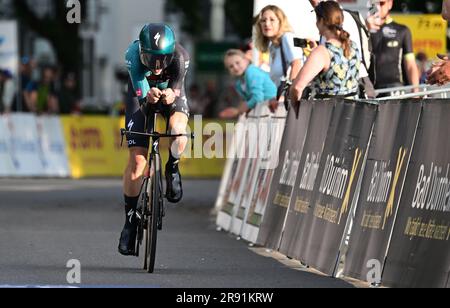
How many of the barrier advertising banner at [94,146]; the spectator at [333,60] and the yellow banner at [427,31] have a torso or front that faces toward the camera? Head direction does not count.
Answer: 2

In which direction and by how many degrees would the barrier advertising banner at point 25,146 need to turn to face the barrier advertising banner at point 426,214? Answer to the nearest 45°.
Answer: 0° — it already faces it

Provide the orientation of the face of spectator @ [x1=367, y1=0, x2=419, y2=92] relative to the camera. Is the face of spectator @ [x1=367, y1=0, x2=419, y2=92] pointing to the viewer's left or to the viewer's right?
to the viewer's left

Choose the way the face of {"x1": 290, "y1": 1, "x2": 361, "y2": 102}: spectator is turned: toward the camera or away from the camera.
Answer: away from the camera

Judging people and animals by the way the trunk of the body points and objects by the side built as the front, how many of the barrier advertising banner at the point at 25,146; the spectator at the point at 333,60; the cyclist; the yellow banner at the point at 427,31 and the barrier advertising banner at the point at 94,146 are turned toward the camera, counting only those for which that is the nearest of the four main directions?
4

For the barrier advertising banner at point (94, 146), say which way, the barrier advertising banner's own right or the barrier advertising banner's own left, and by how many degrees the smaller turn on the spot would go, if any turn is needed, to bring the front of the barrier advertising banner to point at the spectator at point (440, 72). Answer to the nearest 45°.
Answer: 0° — it already faces them

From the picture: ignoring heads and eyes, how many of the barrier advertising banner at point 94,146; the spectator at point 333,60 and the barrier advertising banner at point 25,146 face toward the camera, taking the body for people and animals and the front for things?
2
